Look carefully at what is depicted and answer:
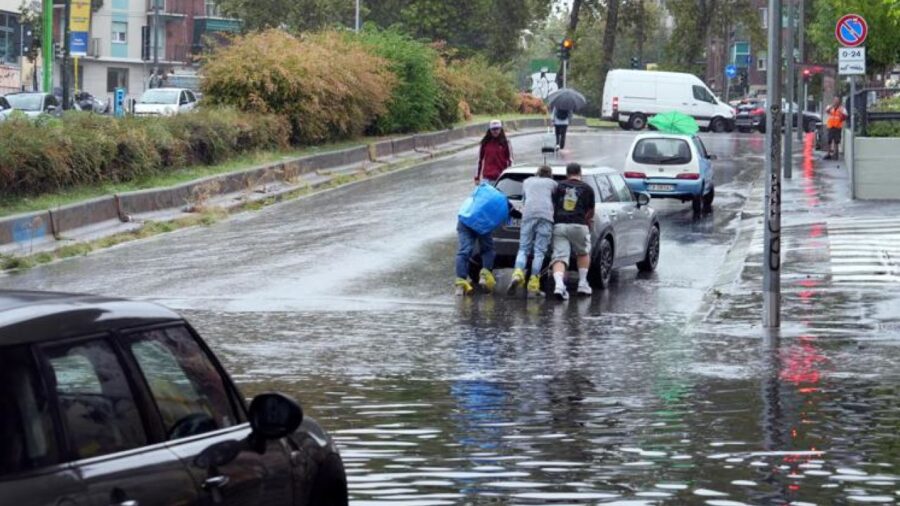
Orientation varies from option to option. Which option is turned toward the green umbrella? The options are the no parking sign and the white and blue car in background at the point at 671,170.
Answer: the white and blue car in background

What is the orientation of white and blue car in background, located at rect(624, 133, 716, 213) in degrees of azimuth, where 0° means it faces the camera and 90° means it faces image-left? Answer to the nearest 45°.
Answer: approximately 180°

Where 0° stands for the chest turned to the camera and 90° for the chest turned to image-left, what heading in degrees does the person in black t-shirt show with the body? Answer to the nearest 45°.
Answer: approximately 180°

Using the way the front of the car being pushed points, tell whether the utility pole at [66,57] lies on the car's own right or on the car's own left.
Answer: on the car's own left

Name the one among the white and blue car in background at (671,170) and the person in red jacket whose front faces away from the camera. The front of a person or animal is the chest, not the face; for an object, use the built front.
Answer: the white and blue car in background

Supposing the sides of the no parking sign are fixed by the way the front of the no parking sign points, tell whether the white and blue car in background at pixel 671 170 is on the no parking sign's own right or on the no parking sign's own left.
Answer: on the no parking sign's own right

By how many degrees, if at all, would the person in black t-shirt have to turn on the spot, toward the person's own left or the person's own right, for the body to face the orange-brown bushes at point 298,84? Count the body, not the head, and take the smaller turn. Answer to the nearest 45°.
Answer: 0° — they already face it

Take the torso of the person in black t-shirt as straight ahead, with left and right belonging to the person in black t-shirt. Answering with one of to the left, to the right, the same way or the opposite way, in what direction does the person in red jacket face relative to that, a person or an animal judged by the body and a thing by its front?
the opposite way

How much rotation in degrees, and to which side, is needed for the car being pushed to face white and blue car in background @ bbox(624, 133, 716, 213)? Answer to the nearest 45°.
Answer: approximately 45° to its left
